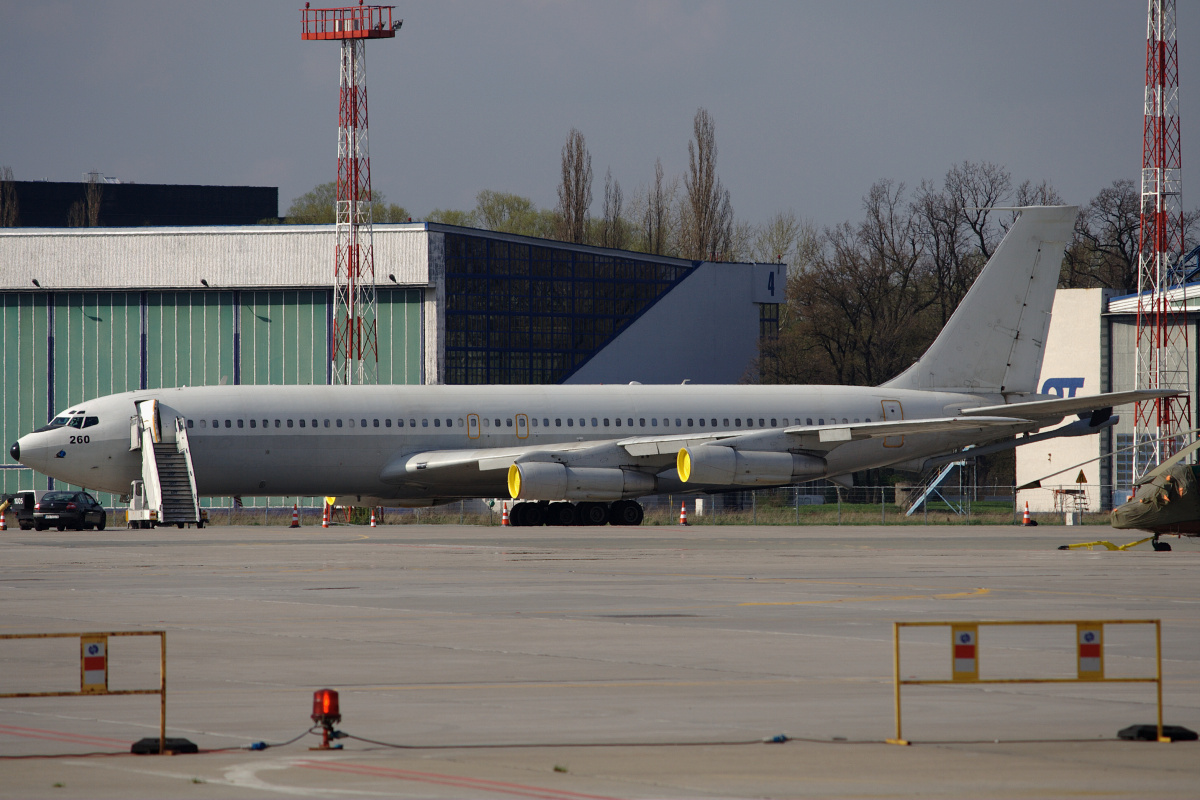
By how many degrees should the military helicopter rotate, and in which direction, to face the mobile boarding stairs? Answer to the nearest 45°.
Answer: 0° — it already faces it

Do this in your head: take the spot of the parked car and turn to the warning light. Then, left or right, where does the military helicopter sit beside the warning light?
left

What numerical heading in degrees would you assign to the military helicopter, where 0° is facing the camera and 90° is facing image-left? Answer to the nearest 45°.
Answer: approximately 90°

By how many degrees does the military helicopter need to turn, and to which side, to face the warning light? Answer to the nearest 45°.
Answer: approximately 90° to its left

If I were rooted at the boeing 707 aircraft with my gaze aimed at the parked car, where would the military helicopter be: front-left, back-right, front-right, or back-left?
back-left

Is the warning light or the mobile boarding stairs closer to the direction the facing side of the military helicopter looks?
the mobile boarding stairs

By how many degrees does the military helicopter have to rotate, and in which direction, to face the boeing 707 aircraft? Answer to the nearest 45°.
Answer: approximately 45° to its right

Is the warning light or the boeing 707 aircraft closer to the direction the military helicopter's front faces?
the boeing 707 aircraft
